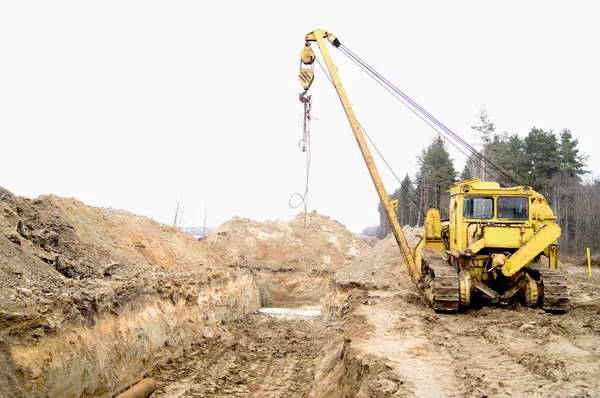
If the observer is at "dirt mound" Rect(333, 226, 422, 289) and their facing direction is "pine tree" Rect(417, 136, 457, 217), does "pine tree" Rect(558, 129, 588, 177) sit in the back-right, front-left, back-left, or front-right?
front-right

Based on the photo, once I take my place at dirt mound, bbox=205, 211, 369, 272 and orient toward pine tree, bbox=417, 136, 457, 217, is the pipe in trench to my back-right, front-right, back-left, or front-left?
back-right

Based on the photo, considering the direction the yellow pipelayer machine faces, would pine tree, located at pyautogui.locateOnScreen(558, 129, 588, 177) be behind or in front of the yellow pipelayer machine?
in front

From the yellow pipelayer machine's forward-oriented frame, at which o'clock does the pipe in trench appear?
The pipe in trench is roughly at 8 o'clock from the yellow pipelayer machine.

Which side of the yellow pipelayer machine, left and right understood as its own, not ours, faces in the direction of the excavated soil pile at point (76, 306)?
left

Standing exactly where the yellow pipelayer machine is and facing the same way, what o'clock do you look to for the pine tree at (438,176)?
The pine tree is roughly at 12 o'clock from the yellow pipelayer machine.

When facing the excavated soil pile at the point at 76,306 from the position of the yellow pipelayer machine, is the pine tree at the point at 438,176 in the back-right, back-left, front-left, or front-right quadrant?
back-right

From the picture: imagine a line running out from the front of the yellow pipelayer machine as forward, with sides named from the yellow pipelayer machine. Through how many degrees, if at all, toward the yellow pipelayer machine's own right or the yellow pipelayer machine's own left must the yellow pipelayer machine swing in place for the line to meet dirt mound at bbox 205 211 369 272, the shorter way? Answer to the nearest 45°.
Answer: approximately 45° to the yellow pipelayer machine's own left
